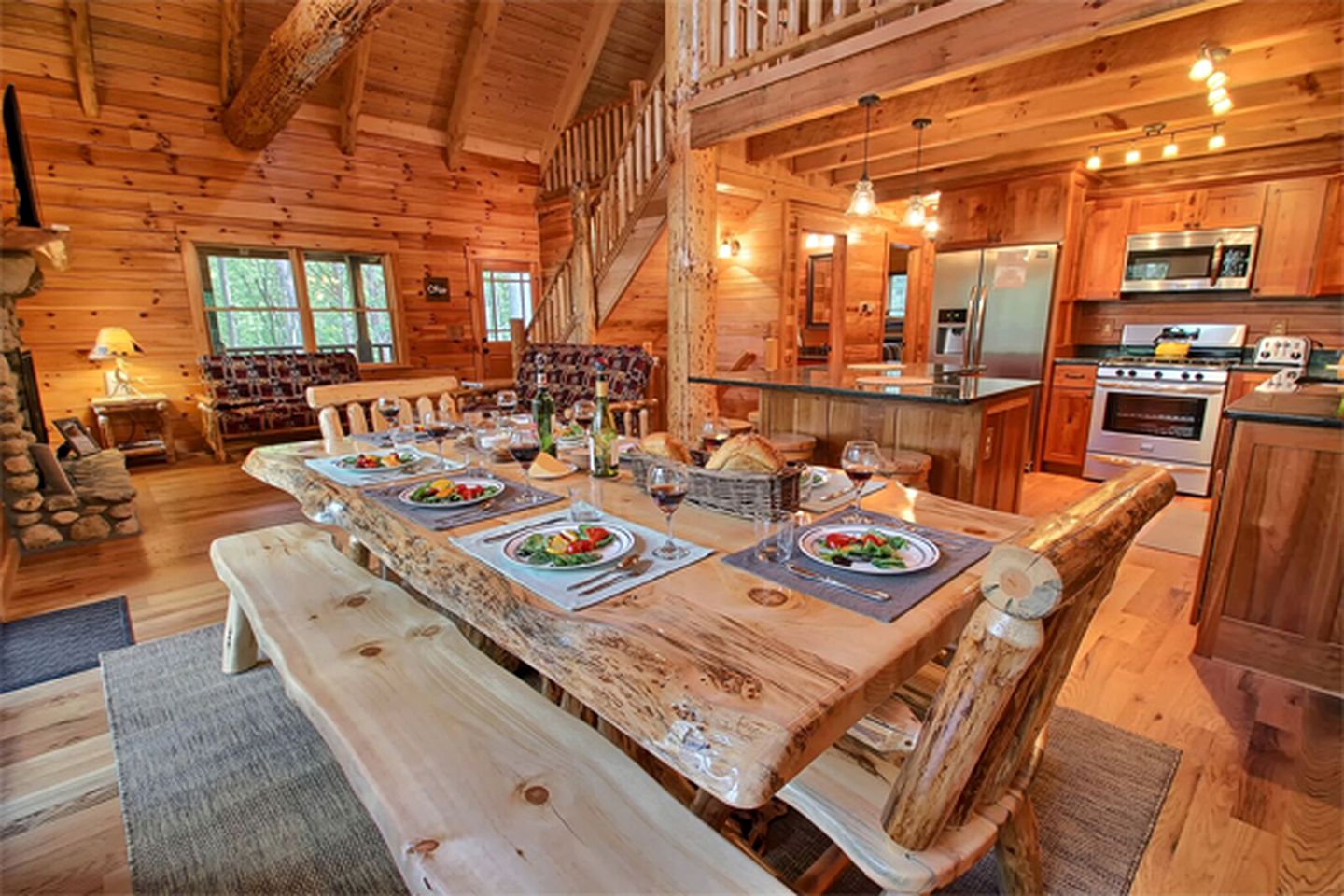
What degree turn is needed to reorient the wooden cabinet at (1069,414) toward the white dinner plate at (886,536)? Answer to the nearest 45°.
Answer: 0° — it already faces it

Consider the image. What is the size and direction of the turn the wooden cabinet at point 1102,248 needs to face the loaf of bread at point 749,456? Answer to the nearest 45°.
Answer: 0° — it already faces it

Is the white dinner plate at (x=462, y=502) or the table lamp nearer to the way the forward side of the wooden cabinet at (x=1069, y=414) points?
the white dinner plate

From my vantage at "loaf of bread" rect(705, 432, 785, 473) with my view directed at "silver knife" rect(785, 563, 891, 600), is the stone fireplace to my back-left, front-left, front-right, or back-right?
back-right
